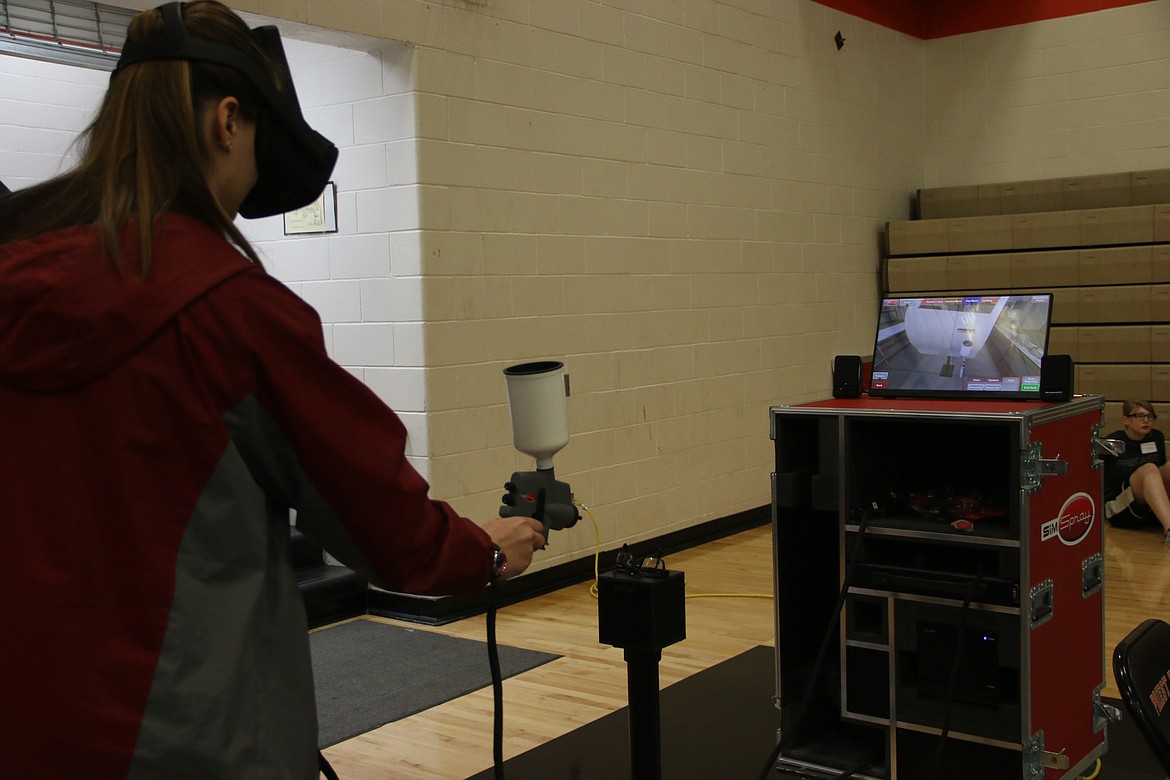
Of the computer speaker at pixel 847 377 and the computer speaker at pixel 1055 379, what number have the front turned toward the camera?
2

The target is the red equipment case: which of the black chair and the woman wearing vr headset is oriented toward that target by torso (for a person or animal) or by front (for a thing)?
the woman wearing vr headset

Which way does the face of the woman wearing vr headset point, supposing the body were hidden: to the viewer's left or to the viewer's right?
to the viewer's right

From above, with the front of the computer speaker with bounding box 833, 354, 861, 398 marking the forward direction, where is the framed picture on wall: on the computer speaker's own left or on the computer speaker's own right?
on the computer speaker's own right

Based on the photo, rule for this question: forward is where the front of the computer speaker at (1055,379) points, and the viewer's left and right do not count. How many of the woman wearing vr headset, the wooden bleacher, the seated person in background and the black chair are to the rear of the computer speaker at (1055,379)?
2

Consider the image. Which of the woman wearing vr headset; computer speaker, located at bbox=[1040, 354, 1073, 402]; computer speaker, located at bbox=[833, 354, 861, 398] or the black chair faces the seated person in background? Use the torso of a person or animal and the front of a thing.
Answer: the woman wearing vr headset

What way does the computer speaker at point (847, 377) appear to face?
toward the camera

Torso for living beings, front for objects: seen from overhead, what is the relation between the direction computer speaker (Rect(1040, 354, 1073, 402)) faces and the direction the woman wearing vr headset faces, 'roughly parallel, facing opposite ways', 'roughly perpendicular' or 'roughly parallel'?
roughly parallel, facing opposite ways

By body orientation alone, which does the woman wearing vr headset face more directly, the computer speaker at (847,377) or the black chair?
the computer speaker

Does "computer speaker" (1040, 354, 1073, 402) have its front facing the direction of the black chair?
yes

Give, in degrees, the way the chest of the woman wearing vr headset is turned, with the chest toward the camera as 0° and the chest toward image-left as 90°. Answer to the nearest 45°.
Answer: approximately 225°

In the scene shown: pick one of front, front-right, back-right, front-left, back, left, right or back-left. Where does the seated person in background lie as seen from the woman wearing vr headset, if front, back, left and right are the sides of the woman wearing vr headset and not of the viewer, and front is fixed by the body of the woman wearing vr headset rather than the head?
front
